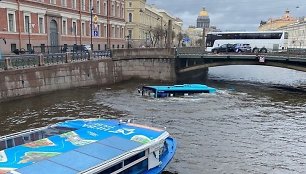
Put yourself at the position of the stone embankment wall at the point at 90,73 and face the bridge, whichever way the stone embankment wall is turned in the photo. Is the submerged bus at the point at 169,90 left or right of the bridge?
right

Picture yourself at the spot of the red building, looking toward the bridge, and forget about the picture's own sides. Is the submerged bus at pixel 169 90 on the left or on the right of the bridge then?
right

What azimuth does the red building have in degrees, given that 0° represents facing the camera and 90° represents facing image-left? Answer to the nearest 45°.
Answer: approximately 315°

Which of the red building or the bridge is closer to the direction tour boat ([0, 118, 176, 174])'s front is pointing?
the bridge

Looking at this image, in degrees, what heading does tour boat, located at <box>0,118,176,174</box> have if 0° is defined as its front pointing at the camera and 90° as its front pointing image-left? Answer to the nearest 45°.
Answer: approximately 225°
